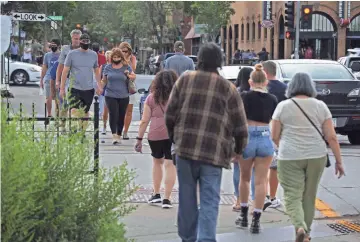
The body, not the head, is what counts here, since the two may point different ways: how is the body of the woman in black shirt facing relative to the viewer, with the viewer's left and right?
facing away from the viewer

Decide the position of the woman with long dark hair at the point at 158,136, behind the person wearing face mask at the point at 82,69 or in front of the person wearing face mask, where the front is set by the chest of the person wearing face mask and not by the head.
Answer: in front

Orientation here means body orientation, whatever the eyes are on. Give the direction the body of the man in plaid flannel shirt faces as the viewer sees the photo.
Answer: away from the camera

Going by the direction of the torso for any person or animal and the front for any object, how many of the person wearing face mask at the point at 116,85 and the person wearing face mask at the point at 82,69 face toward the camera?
2

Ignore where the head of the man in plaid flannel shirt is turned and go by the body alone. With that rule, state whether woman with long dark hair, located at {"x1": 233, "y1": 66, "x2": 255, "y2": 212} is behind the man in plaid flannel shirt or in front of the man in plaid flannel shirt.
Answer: in front

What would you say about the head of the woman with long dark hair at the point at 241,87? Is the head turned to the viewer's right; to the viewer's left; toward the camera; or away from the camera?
away from the camera

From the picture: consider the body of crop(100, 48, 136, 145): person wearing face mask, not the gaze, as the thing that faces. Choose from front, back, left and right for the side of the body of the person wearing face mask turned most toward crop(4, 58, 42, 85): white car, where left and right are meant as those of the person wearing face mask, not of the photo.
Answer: back

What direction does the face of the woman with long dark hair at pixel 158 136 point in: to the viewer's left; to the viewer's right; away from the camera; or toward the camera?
away from the camera

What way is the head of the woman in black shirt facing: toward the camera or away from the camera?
away from the camera

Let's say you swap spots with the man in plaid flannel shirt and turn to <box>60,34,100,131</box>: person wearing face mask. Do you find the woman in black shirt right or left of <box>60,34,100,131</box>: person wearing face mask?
right

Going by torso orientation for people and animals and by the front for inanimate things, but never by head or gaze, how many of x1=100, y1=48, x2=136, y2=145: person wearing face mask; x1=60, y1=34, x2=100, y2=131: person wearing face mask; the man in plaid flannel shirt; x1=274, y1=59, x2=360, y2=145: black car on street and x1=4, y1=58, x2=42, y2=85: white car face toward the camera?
2

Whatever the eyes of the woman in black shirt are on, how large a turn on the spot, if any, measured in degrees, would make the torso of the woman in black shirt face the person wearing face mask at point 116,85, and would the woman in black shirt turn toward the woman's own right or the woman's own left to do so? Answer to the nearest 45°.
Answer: approximately 45° to the woman's own left

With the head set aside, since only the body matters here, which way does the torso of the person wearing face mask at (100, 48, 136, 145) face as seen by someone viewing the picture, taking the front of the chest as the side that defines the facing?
toward the camera
